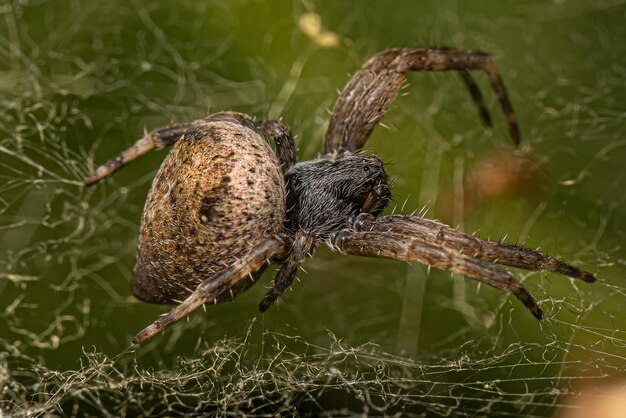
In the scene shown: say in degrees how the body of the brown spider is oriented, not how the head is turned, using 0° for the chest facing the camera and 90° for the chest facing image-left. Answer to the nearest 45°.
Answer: approximately 270°
